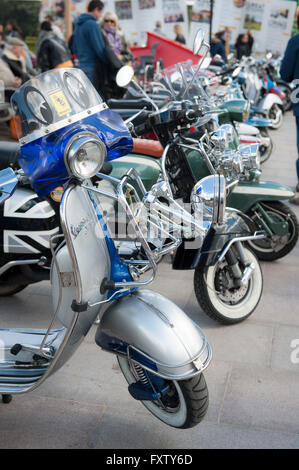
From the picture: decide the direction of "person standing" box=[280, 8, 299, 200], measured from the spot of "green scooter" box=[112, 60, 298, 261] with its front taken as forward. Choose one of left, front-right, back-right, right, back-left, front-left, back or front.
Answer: back-left

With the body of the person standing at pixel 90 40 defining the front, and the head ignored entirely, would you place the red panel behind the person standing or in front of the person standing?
in front

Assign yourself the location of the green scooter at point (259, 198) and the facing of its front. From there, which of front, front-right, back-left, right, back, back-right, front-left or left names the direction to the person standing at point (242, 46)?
back-left

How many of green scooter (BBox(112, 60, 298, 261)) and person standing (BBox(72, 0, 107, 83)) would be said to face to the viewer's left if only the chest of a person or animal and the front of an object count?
0

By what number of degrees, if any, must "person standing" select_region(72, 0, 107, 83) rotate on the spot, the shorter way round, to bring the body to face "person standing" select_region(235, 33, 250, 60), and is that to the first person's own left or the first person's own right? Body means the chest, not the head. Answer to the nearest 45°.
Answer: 0° — they already face them

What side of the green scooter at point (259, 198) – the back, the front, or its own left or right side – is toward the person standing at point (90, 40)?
back

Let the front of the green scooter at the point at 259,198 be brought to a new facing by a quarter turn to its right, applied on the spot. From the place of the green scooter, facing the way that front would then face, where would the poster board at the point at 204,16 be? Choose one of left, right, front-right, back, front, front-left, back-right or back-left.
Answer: back-right

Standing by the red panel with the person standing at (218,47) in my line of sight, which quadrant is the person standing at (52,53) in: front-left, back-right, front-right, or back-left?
back-left

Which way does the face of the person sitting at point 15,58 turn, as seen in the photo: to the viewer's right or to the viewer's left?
to the viewer's right

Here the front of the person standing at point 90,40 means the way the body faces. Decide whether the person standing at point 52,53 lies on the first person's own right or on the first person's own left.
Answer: on the first person's own left

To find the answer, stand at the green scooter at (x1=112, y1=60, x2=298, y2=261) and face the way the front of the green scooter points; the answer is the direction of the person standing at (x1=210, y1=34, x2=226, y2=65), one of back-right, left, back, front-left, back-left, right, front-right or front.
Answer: back-left

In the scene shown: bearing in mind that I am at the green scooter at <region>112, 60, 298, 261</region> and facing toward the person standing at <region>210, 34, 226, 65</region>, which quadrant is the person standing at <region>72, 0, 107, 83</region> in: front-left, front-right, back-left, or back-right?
front-left
